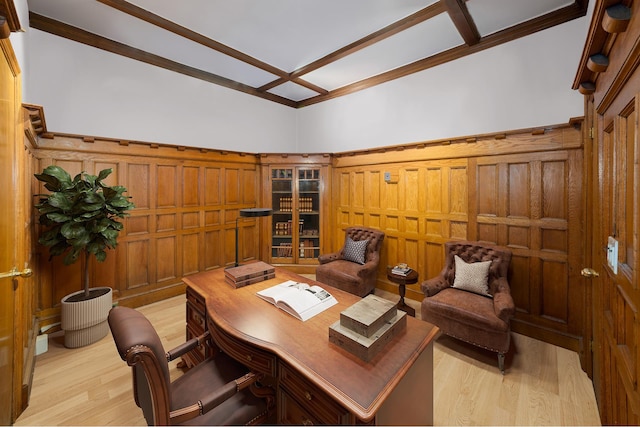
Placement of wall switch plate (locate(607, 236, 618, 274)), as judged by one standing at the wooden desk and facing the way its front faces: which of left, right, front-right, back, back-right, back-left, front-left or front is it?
back-left

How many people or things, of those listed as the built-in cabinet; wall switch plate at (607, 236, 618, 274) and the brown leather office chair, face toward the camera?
1

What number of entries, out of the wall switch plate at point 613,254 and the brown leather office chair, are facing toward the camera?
0

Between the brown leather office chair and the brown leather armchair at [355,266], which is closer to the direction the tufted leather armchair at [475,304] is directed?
the brown leather office chair

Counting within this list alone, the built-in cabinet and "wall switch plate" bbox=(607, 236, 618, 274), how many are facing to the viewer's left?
1

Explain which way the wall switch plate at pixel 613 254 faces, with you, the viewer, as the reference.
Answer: facing to the left of the viewer

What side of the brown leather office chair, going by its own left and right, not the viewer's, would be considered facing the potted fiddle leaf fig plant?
left

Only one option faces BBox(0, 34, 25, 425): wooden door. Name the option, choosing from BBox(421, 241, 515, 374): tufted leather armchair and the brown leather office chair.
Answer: the tufted leather armchair

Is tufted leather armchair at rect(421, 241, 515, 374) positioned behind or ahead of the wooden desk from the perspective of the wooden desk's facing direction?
behind

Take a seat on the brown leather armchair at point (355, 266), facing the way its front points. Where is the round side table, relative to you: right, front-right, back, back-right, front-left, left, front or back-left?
left

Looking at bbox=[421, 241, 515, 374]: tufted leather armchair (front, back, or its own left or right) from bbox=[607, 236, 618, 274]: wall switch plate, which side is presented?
left

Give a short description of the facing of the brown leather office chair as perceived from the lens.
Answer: facing away from the viewer and to the right of the viewer

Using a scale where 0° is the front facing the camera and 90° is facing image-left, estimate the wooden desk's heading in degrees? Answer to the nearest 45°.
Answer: approximately 45°
